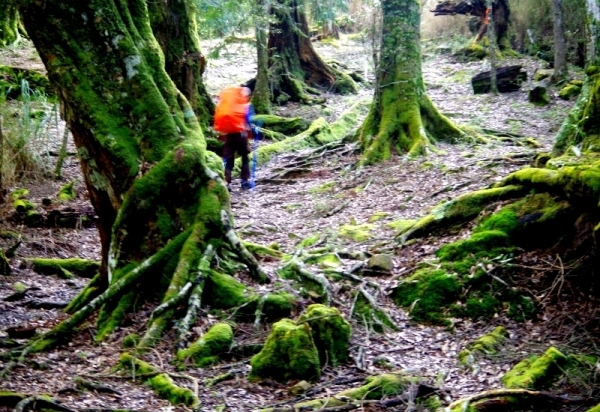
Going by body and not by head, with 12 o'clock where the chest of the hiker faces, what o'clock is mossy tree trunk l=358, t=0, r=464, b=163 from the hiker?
The mossy tree trunk is roughly at 1 o'clock from the hiker.

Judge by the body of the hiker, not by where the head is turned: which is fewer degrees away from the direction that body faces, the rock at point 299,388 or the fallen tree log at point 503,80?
the fallen tree log

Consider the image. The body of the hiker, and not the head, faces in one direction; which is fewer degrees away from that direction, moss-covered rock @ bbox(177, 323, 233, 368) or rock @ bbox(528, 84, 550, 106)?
the rock

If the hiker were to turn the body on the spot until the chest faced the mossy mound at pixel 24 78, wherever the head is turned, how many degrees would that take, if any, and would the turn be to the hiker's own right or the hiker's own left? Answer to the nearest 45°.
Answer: approximately 90° to the hiker's own left

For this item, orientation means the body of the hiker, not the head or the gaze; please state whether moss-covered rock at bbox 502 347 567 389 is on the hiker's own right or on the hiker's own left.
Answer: on the hiker's own right

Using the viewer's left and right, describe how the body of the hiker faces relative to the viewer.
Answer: facing away from the viewer and to the right of the viewer

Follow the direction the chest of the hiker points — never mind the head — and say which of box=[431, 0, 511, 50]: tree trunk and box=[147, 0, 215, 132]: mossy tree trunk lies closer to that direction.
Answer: the tree trunk

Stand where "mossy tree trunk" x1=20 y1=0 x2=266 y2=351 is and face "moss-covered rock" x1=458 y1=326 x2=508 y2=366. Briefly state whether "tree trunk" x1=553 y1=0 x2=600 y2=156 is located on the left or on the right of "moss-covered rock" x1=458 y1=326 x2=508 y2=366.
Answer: left

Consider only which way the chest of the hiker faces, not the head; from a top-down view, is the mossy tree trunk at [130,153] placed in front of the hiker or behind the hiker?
behind

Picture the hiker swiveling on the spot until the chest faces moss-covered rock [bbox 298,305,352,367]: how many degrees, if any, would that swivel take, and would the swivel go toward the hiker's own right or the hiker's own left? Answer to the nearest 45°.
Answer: approximately 135° to the hiker's own right

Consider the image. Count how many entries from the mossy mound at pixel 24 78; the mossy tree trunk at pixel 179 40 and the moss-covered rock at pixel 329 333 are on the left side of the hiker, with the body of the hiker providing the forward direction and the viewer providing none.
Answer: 2

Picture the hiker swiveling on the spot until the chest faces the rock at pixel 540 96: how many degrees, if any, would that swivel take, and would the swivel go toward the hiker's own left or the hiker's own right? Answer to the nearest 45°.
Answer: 0° — they already face it

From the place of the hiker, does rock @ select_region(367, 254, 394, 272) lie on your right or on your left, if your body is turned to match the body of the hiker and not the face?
on your right
